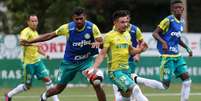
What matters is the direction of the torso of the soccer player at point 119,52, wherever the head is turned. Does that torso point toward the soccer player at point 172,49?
no

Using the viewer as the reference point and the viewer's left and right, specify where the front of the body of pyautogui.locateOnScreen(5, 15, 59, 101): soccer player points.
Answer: facing the viewer and to the right of the viewer

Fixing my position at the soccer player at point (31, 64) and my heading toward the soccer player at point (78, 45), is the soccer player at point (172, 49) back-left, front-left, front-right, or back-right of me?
front-left

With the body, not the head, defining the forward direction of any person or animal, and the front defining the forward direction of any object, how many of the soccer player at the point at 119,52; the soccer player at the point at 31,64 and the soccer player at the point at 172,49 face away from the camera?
0

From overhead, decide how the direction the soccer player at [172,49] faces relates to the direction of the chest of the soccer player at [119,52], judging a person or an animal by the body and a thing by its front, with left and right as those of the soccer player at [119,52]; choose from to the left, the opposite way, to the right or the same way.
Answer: the same way

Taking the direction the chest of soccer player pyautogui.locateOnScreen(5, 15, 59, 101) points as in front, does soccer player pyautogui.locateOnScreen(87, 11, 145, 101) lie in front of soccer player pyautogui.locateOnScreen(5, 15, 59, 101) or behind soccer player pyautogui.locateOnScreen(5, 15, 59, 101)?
in front

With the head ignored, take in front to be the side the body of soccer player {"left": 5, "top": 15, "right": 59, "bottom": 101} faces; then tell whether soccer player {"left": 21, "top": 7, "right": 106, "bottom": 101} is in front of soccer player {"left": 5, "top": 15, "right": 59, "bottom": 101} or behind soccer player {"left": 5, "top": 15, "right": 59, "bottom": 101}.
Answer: in front
